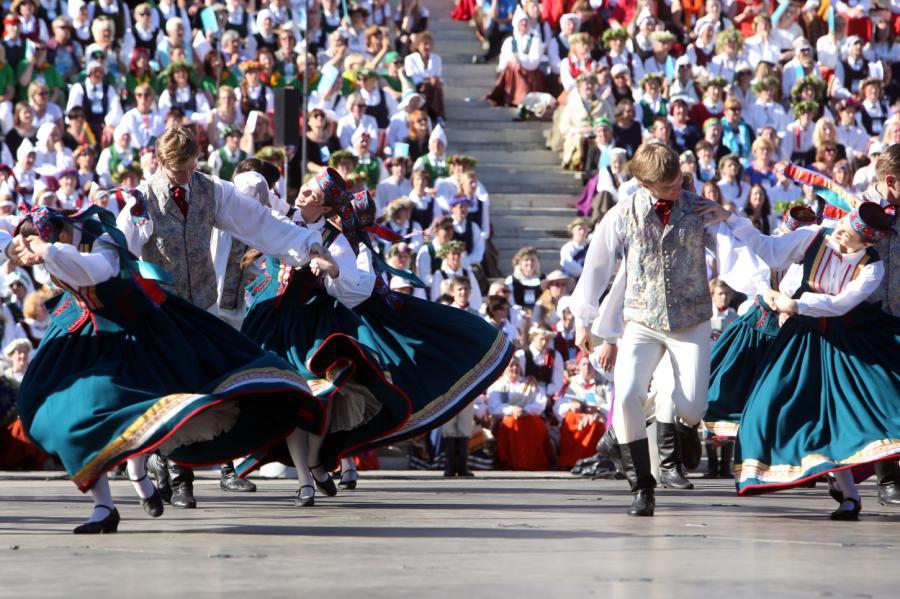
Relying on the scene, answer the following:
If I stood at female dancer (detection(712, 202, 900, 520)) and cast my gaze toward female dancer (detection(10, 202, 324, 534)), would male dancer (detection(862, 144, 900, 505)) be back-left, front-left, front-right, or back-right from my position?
back-right

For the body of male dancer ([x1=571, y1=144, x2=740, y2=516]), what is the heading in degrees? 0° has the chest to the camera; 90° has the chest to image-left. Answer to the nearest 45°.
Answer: approximately 0°

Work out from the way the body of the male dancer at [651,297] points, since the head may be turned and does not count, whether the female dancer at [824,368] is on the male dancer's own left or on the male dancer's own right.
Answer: on the male dancer's own left

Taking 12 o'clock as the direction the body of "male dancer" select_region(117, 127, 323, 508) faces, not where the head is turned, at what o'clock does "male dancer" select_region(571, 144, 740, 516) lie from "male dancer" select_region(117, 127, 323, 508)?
"male dancer" select_region(571, 144, 740, 516) is roughly at 10 o'clock from "male dancer" select_region(117, 127, 323, 508).

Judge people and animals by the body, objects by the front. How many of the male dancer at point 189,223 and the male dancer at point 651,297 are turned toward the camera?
2

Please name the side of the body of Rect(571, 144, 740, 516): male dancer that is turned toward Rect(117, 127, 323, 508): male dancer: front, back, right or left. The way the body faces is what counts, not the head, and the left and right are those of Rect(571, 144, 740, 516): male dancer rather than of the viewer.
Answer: right
